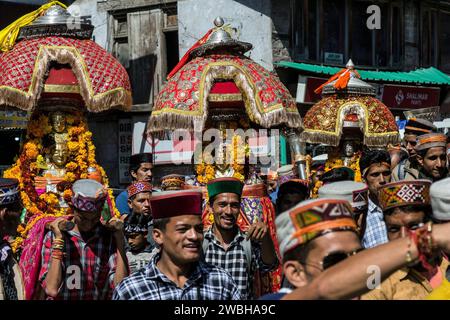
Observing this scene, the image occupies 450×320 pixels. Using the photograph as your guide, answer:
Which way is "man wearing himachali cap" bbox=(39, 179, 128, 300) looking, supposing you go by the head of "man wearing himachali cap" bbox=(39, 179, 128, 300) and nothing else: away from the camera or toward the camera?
toward the camera

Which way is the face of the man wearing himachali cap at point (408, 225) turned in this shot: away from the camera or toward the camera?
toward the camera

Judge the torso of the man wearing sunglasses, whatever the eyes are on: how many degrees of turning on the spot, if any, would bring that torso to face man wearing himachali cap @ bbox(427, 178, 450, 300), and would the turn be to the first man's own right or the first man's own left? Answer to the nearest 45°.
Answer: approximately 90° to the first man's own left

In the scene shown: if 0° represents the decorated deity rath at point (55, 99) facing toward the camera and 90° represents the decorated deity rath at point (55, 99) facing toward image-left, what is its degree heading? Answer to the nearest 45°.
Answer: approximately 0°

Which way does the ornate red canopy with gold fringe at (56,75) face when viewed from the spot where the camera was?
facing the viewer

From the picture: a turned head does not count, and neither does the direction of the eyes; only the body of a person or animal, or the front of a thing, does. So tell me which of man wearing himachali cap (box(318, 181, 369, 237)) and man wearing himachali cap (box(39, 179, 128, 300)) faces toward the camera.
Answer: man wearing himachali cap (box(39, 179, 128, 300))

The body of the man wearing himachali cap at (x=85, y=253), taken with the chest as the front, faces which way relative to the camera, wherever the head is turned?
toward the camera

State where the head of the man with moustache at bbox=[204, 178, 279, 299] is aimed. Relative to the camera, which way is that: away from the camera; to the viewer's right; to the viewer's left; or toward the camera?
toward the camera

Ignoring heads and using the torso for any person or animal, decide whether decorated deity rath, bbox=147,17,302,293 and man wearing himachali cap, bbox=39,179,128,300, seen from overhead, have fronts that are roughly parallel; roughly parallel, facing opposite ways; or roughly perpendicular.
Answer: roughly parallel

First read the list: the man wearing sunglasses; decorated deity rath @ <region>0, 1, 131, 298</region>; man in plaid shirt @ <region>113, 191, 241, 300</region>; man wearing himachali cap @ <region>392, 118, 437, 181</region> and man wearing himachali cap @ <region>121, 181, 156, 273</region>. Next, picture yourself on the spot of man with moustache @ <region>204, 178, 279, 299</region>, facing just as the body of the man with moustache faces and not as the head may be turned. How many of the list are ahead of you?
2

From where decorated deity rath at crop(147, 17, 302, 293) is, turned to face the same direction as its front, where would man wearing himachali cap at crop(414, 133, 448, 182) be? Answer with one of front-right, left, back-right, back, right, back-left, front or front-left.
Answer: left

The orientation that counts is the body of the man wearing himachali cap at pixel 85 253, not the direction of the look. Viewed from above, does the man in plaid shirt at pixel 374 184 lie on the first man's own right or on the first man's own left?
on the first man's own left

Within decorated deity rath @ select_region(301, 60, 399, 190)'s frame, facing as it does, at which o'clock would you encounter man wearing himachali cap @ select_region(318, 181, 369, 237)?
The man wearing himachali cap is roughly at 12 o'clock from the decorated deity rath.

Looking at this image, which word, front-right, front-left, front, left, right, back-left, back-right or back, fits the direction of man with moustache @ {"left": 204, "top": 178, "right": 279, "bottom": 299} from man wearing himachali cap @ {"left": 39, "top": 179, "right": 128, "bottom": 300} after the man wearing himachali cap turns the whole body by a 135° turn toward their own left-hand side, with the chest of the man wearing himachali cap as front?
front-right

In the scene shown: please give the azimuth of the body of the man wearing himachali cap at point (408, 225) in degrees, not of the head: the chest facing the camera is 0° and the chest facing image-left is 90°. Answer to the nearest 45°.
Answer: approximately 0°
